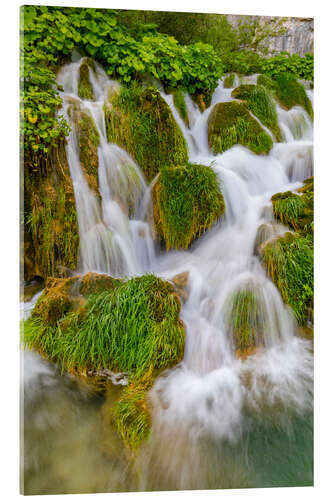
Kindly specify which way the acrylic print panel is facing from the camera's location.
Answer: facing the viewer and to the right of the viewer
